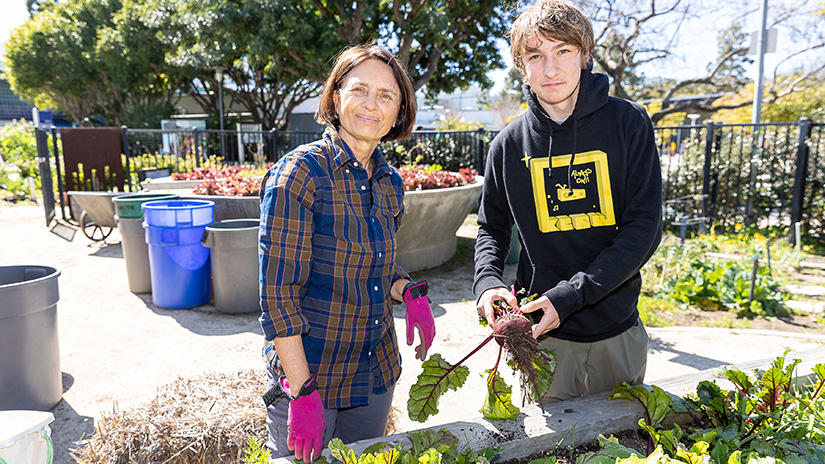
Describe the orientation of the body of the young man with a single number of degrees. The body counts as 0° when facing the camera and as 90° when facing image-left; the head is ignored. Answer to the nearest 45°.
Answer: approximately 0°

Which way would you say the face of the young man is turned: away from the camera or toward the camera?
toward the camera

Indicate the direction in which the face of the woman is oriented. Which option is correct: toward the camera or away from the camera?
toward the camera

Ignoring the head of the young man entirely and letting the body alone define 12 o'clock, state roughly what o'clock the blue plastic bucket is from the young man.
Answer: The blue plastic bucket is roughly at 4 o'clock from the young man.

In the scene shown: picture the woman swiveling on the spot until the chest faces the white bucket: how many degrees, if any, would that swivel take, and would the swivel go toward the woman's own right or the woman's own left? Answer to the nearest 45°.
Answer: approximately 135° to the woman's own right

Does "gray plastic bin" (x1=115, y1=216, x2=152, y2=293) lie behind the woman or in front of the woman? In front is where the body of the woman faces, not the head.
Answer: behind

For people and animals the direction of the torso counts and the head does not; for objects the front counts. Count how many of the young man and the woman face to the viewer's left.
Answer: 0
